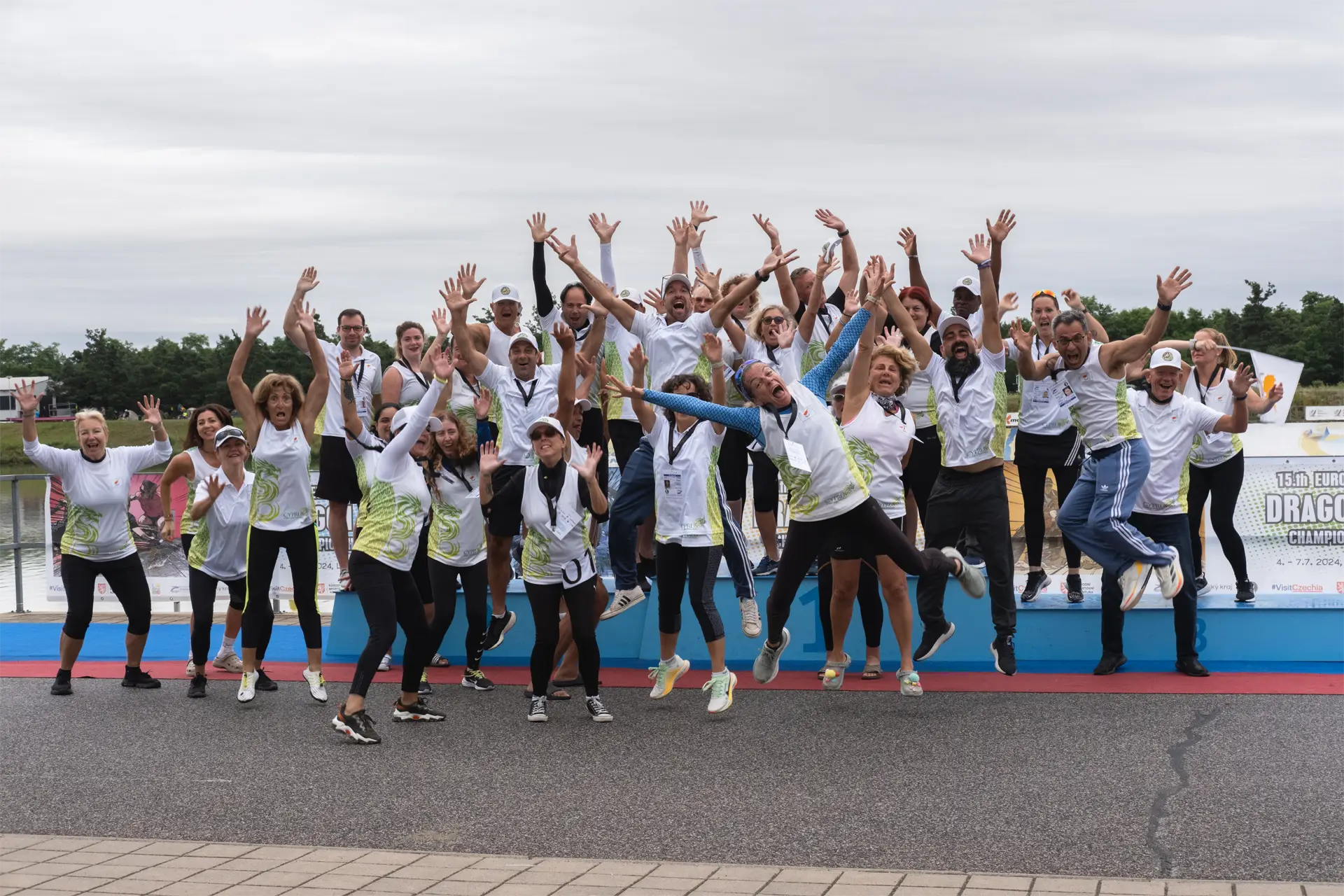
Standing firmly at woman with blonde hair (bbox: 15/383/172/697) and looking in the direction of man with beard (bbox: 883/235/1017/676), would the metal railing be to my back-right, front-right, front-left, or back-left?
back-left

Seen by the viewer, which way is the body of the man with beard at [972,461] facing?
toward the camera

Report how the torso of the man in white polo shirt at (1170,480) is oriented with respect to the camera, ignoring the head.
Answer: toward the camera

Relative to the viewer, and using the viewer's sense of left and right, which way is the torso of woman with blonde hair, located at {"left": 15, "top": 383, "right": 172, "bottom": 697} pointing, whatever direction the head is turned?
facing the viewer

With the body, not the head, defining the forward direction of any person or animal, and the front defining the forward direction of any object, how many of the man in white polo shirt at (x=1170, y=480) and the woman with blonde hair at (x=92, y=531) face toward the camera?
2

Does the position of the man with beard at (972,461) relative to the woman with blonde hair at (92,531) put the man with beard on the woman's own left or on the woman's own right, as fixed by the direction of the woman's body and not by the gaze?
on the woman's own left

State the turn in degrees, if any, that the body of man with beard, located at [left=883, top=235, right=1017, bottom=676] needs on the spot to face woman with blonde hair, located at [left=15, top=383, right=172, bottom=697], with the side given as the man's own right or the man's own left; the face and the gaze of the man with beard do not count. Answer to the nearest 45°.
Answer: approximately 90° to the man's own right

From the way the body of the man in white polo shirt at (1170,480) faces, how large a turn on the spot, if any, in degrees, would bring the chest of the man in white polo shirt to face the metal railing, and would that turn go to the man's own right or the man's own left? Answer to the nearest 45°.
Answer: approximately 90° to the man's own right
